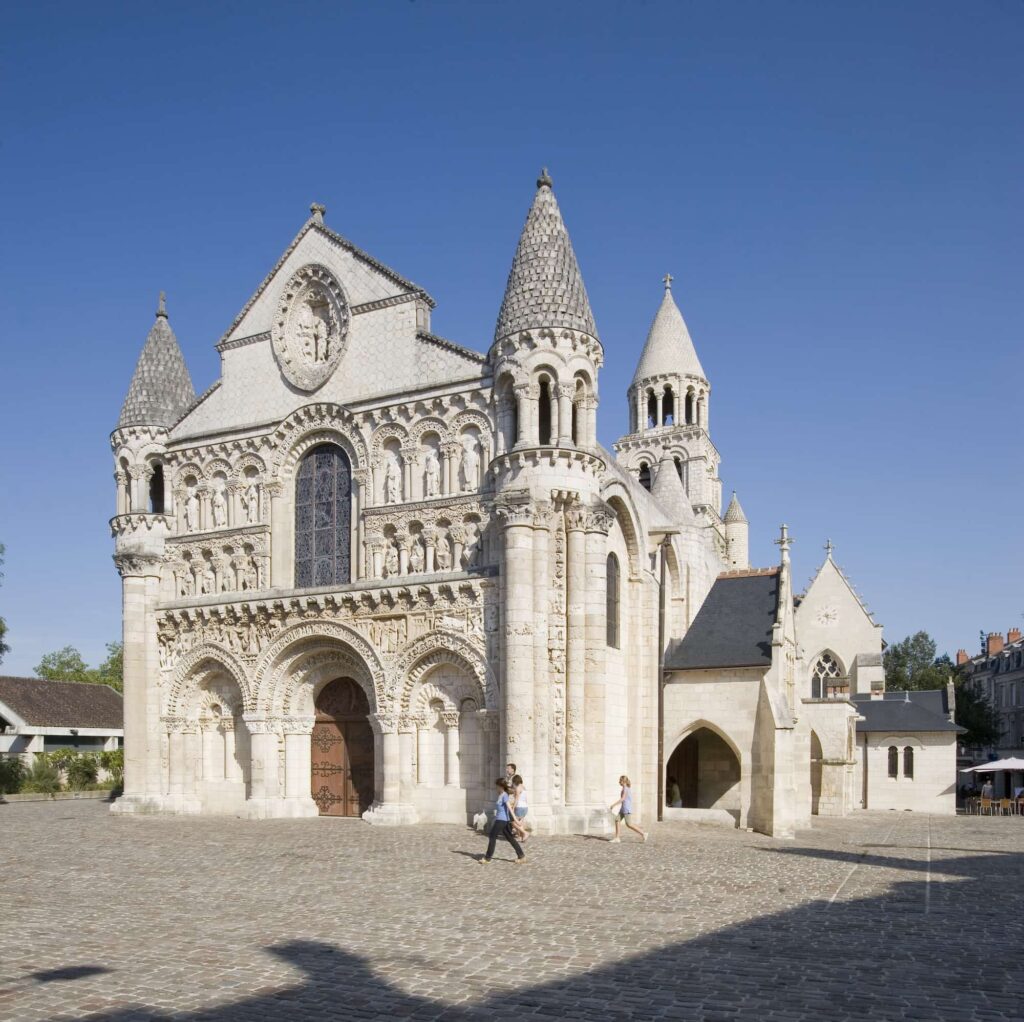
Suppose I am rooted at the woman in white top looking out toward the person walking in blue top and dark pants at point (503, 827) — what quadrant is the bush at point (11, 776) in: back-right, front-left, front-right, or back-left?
back-right

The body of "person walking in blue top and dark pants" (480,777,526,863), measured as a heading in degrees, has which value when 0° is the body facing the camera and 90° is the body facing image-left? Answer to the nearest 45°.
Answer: approximately 90°

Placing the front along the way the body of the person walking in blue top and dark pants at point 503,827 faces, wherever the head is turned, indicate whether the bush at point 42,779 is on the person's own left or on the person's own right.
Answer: on the person's own right

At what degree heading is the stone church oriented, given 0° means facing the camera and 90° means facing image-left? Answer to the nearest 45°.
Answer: approximately 45°
